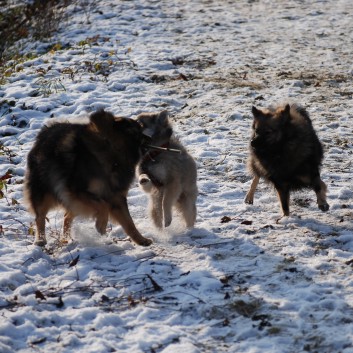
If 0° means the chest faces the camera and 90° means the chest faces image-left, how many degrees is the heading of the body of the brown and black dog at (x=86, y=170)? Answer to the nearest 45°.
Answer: approximately 270°

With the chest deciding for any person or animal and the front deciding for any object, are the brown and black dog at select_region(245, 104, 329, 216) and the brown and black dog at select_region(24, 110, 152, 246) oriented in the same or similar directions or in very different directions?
very different directions

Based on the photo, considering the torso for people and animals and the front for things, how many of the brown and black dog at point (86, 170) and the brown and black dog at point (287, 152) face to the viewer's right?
1

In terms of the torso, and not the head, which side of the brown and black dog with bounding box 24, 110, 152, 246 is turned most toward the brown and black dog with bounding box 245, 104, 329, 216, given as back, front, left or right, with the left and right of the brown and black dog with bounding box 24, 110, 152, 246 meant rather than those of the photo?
front
